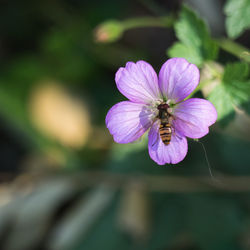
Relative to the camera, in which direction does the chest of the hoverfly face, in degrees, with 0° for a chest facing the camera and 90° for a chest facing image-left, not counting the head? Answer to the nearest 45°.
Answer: approximately 180°

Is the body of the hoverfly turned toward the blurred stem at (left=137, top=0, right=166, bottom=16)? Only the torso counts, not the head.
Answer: yes

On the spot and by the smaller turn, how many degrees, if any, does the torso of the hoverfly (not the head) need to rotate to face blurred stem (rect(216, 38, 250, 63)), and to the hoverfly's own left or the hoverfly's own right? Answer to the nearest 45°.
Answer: approximately 45° to the hoverfly's own right
